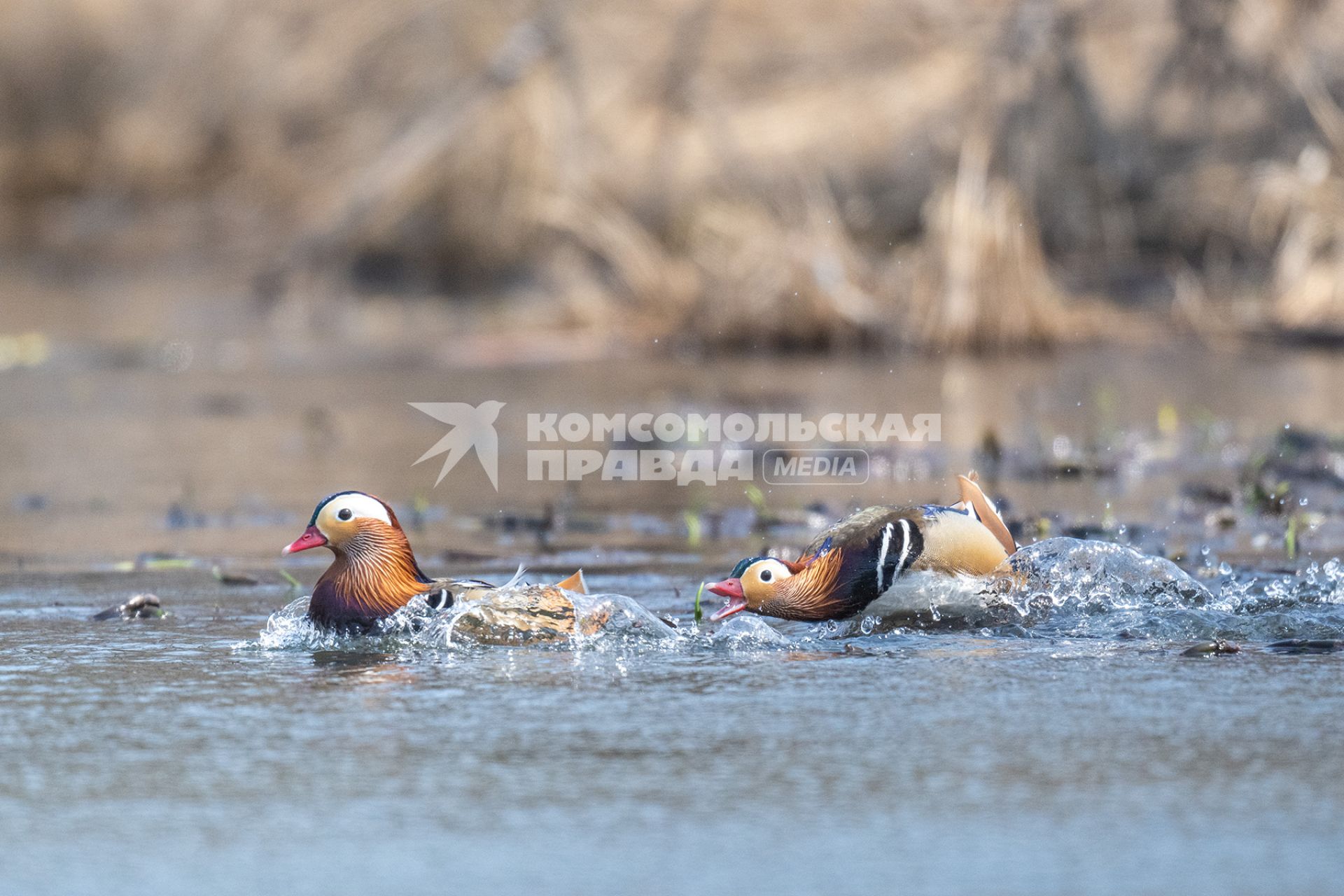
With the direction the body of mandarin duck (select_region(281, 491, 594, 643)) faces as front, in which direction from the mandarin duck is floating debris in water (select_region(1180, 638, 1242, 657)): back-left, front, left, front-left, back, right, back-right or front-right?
back

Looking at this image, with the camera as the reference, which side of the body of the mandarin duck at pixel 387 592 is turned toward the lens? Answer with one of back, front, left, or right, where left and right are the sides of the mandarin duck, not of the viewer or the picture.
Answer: left

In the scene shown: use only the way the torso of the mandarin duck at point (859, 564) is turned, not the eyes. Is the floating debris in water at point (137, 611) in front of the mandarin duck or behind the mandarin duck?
in front

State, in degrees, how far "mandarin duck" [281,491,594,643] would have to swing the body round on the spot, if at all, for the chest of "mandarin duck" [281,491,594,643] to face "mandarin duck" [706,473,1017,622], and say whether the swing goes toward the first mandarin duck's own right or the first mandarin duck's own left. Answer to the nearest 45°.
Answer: approximately 180°

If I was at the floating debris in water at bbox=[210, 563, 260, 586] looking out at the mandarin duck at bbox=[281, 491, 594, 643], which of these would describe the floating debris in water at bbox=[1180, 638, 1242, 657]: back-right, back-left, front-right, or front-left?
front-left

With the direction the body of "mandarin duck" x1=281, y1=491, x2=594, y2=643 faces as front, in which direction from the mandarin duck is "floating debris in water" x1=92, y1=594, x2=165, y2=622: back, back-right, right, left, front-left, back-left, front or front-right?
front-right

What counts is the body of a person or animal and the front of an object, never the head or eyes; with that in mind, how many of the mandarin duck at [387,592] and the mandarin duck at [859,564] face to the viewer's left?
2

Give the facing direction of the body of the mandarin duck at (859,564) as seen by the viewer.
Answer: to the viewer's left

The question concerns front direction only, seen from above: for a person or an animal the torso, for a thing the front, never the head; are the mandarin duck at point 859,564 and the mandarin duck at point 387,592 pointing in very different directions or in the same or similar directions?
same or similar directions

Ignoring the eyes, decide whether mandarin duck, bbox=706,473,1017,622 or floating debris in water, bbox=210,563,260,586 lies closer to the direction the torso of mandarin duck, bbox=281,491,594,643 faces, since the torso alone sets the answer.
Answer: the floating debris in water

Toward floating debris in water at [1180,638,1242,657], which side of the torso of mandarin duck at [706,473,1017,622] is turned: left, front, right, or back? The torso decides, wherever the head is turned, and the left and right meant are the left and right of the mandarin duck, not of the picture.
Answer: back
